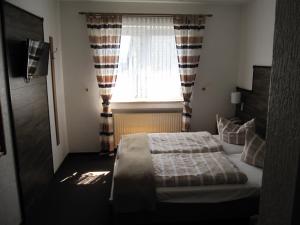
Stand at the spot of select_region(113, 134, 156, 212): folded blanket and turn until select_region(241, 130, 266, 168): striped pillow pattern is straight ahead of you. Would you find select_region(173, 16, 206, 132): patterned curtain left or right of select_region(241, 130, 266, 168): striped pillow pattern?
left

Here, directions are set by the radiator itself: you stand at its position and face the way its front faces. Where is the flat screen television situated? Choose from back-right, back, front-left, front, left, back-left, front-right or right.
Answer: front-right

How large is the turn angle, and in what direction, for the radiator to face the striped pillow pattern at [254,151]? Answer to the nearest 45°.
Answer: approximately 45° to its left

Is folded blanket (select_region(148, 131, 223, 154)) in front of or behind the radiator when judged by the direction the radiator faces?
in front

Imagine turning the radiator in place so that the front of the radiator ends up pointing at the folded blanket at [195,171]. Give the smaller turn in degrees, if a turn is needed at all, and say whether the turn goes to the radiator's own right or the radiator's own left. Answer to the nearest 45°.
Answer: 0° — it already faces it

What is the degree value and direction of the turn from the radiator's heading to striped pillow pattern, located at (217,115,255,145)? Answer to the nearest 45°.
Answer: approximately 45° to its left

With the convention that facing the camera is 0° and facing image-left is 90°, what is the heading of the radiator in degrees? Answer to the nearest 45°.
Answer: approximately 0°

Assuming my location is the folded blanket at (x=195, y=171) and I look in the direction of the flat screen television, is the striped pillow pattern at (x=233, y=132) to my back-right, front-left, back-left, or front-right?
back-right
